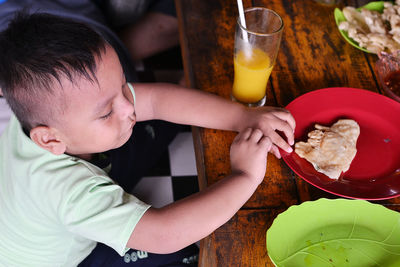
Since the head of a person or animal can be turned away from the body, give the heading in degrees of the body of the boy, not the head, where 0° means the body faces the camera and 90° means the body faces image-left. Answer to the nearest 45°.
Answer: approximately 270°
